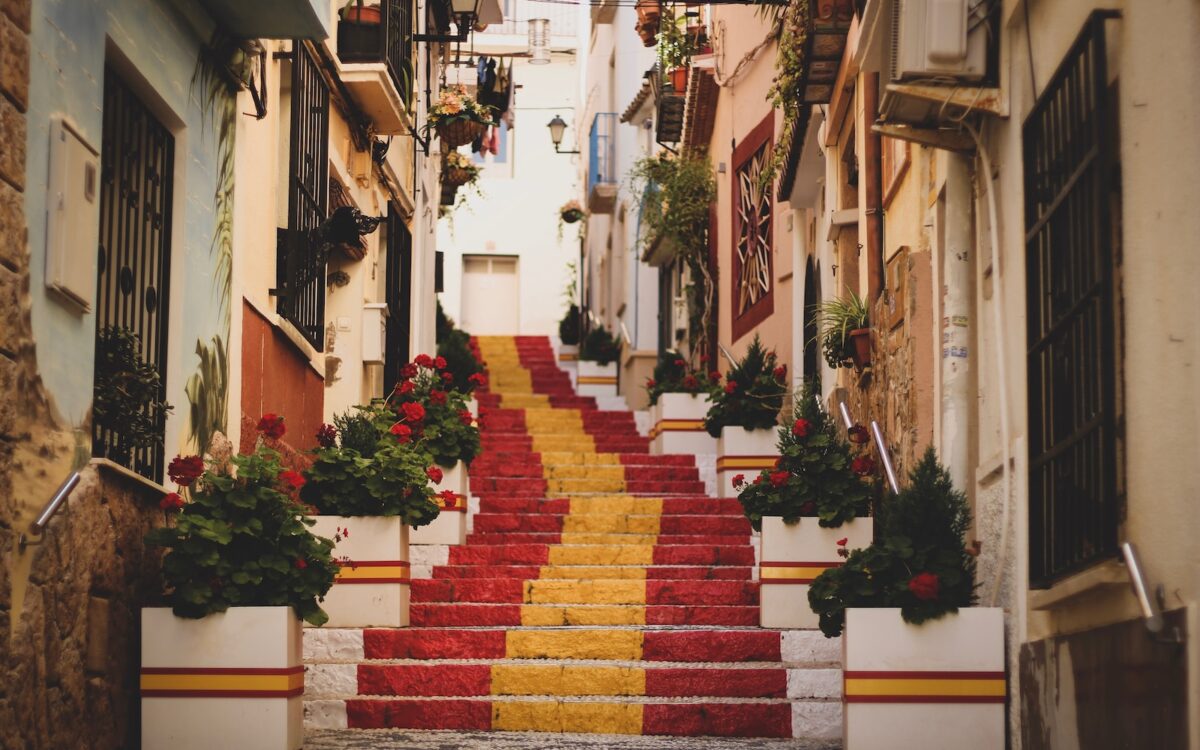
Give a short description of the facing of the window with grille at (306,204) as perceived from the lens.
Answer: facing to the right of the viewer

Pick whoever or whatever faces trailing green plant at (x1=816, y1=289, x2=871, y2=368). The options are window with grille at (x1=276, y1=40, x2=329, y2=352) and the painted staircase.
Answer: the window with grille

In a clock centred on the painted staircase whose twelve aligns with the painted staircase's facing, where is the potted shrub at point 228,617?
The potted shrub is roughly at 1 o'clock from the painted staircase.

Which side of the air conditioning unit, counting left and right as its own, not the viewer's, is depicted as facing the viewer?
left

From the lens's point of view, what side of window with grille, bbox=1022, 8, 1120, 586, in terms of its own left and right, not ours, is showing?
left

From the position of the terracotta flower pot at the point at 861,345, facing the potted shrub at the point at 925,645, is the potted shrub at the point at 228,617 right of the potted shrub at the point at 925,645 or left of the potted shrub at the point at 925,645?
right
